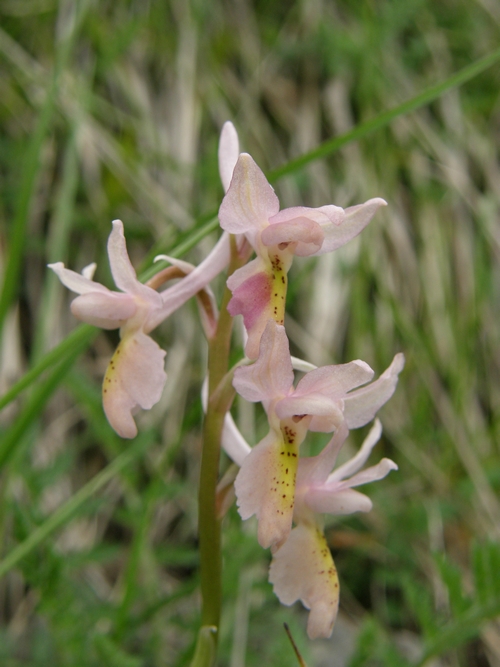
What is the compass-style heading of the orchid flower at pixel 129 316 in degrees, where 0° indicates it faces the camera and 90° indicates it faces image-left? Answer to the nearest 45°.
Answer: approximately 90°

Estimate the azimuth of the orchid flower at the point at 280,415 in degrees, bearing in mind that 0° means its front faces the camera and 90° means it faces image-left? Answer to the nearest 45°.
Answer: approximately 315°

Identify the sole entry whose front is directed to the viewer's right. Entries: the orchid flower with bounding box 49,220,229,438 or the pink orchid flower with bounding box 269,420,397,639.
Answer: the pink orchid flower

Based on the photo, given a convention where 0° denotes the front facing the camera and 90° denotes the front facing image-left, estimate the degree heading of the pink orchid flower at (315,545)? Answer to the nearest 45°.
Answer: approximately 270°

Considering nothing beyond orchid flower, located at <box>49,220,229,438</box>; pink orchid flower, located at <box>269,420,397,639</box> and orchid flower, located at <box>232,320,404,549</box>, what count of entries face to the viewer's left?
1
